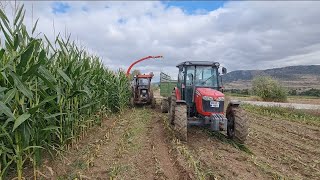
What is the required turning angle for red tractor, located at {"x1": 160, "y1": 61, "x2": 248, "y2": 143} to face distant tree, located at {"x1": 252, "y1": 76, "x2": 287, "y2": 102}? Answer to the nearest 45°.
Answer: approximately 135° to its left

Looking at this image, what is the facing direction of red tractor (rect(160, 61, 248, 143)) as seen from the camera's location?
facing the viewer and to the right of the viewer

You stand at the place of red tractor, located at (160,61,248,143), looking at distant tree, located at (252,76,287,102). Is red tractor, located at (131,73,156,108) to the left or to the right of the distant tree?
left

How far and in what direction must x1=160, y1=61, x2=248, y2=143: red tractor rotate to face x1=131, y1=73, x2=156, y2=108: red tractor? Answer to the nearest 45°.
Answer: approximately 180°
